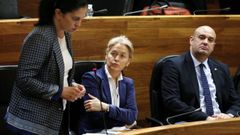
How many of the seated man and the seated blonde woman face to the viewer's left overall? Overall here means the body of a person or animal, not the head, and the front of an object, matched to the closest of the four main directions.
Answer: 0

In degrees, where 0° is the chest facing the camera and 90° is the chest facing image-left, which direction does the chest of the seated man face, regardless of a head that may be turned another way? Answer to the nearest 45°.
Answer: approximately 315°

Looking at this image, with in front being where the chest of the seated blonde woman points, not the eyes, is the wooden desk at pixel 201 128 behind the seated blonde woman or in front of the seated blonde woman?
in front

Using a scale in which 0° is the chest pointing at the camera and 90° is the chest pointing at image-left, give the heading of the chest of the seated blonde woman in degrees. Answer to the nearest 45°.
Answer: approximately 0°

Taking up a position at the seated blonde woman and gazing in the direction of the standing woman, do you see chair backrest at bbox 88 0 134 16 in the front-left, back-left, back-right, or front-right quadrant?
back-right

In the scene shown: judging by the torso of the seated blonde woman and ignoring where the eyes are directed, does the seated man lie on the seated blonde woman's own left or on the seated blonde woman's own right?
on the seated blonde woman's own left

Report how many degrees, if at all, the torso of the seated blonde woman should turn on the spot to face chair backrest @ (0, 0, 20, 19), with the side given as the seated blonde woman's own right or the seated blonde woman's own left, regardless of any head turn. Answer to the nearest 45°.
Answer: approximately 135° to the seated blonde woman's own right

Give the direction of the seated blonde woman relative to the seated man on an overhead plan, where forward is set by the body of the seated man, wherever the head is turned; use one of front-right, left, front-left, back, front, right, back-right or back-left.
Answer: right

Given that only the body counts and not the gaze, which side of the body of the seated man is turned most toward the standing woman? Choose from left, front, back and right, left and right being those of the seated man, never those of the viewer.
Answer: right

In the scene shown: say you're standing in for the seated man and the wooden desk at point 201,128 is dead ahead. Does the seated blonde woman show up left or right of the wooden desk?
right
